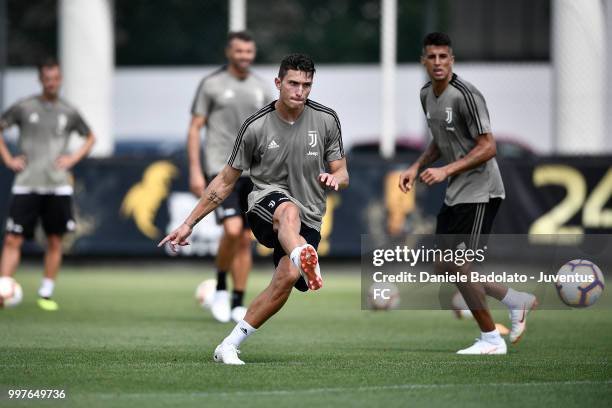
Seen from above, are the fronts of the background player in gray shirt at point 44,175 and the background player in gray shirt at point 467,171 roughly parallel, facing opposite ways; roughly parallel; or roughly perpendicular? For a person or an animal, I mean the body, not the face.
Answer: roughly perpendicular

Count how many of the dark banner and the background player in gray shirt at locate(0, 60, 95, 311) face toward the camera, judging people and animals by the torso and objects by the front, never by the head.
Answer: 2

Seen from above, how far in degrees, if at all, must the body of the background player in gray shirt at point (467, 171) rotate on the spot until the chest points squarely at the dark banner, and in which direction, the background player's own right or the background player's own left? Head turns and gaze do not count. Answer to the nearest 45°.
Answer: approximately 135° to the background player's own right

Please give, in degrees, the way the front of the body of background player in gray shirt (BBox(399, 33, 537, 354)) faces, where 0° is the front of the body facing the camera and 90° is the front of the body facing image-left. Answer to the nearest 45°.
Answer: approximately 45°

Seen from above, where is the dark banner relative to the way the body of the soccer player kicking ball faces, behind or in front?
behind

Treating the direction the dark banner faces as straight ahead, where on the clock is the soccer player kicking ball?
The soccer player kicking ball is roughly at 12 o'clock from the dark banner.
